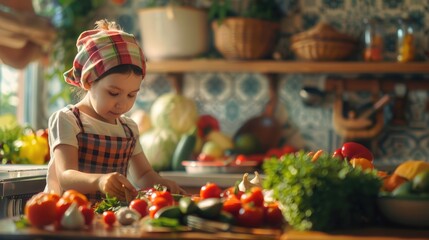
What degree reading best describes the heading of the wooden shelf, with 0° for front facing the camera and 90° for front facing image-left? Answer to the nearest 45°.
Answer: approximately 0°

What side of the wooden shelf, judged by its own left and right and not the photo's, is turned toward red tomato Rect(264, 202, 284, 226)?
front

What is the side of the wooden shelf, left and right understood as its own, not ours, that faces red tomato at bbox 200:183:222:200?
front

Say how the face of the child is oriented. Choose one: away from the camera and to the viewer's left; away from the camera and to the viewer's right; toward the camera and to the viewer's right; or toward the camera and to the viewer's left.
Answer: toward the camera and to the viewer's right

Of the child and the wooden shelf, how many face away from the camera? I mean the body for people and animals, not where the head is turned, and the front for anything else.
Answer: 0

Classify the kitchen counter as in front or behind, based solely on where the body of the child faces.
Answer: in front

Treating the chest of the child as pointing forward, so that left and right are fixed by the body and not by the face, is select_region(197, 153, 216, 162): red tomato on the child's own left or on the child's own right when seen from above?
on the child's own left

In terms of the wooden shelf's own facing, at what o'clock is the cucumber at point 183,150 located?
The cucumber is roughly at 2 o'clock from the wooden shelf.

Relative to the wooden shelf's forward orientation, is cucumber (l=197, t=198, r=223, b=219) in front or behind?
in front

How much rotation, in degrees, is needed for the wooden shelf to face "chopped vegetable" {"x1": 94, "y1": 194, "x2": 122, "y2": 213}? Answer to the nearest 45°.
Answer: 0° — it already faces it

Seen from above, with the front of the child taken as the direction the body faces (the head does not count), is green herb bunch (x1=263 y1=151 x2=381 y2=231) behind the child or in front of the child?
in front

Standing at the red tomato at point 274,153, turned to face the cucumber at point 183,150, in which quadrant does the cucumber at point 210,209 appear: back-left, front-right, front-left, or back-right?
front-left

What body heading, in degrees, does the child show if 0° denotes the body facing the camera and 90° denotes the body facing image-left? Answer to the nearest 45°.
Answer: approximately 315°

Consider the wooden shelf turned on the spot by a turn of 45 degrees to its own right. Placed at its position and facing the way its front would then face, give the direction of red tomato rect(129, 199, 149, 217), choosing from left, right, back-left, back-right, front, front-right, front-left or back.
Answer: front-left
